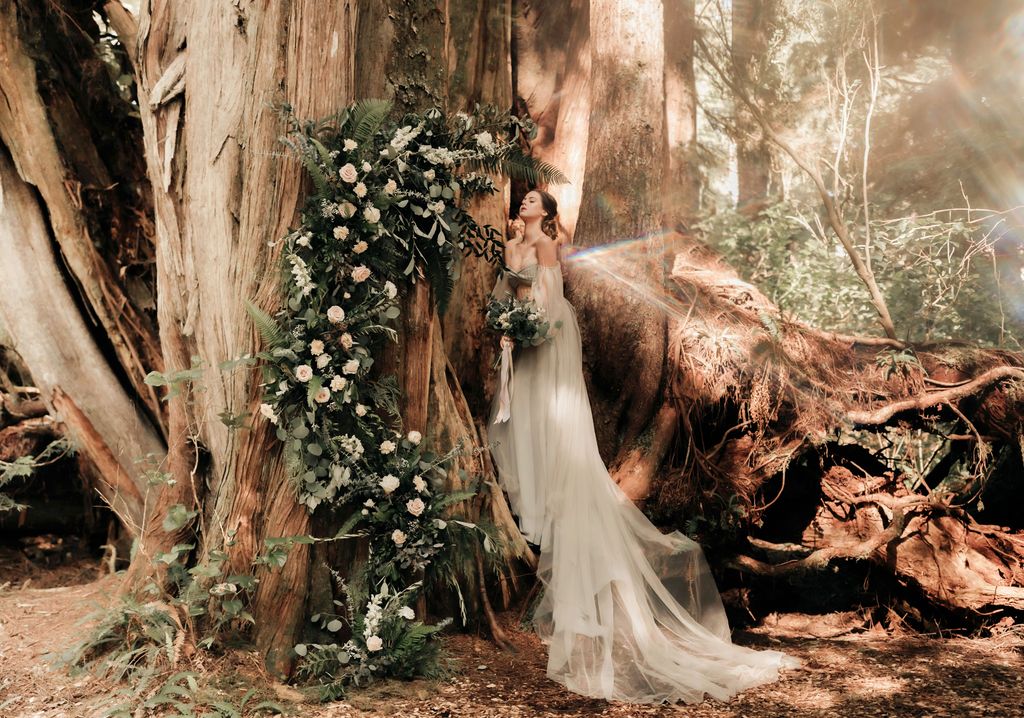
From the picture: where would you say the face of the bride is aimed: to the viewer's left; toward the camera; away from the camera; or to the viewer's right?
to the viewer's left

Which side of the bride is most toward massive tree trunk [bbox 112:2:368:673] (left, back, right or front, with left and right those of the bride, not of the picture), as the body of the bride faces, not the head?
front

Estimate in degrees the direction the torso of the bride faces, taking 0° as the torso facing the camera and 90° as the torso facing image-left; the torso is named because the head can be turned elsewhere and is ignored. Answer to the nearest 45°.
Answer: approximately 45°

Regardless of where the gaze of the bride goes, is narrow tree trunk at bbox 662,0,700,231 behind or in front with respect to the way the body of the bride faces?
behind

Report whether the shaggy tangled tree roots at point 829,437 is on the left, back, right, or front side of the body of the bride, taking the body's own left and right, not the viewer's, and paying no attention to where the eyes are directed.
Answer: back
